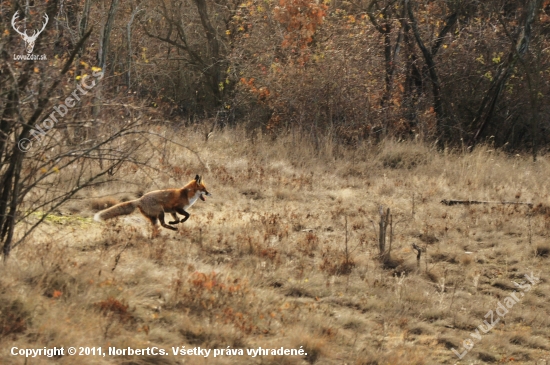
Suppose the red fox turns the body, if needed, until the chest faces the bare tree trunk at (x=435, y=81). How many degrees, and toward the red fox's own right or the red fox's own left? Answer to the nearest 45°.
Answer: approximately 45° to the red fox's own left

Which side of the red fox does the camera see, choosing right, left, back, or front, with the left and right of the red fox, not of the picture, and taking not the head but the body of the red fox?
right

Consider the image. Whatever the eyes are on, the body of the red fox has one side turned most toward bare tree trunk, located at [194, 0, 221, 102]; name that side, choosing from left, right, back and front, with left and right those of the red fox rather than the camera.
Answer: left

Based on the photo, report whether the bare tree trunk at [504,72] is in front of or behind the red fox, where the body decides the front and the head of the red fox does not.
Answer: in front

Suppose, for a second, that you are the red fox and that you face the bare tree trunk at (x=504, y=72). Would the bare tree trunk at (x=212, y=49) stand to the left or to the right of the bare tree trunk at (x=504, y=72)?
left
